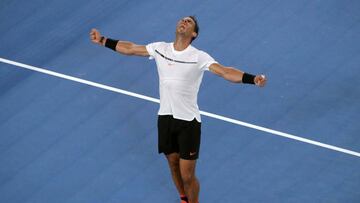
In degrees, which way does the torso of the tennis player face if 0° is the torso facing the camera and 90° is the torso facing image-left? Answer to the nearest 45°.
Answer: approximately 45°
